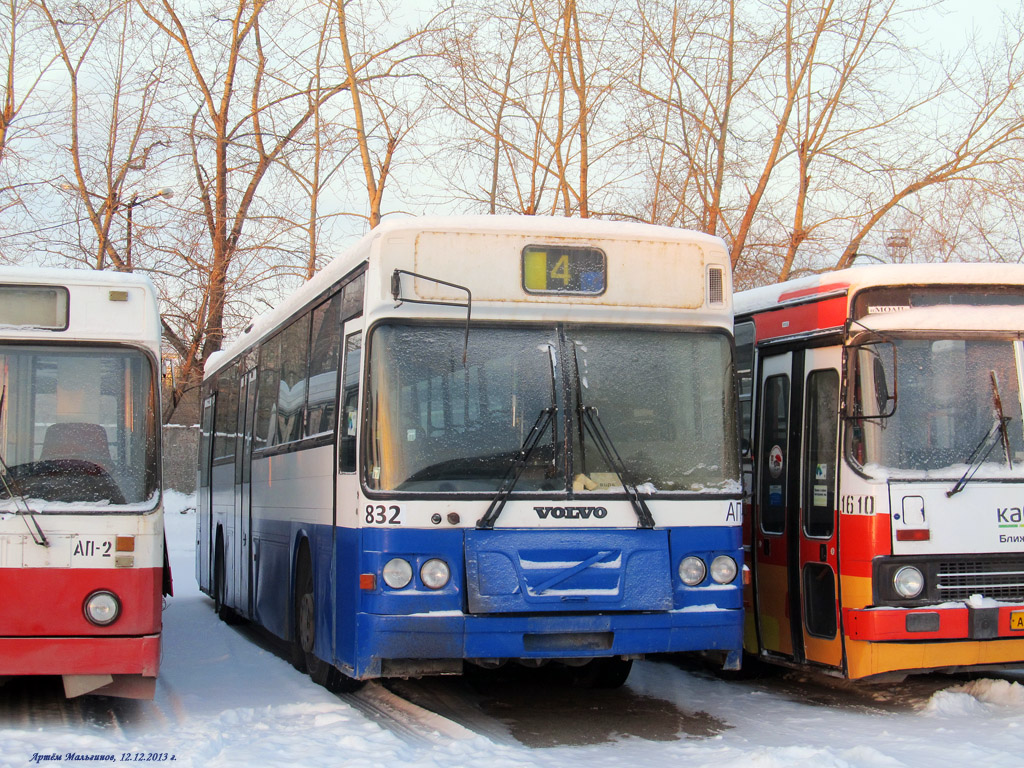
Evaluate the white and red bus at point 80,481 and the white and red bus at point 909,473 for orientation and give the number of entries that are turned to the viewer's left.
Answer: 0

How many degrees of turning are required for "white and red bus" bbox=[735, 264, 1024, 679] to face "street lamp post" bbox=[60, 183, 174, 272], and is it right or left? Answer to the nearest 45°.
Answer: approximately 180°

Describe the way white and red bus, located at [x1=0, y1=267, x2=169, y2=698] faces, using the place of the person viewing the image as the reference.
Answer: facing the viewer

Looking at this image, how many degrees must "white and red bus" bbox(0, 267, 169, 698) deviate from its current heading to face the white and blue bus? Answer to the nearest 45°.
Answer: approximately 90° to its left

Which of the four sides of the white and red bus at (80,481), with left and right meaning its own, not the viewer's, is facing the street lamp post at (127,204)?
back

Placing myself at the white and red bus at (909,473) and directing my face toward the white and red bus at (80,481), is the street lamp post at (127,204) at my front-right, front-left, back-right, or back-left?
front-right

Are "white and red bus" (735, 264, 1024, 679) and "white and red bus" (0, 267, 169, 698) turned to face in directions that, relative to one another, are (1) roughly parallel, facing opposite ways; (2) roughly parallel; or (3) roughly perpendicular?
roughly parallel

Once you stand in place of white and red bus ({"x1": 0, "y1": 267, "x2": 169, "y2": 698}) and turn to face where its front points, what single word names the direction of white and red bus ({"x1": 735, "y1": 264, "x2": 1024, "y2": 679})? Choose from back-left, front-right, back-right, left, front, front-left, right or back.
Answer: left

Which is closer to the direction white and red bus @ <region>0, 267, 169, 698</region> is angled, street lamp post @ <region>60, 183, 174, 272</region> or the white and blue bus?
the white and blue bus

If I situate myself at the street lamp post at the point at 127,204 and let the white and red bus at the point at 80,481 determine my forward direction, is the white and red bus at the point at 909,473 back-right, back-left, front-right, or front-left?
front-left

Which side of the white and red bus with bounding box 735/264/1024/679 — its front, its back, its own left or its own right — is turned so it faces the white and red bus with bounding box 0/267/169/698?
right
